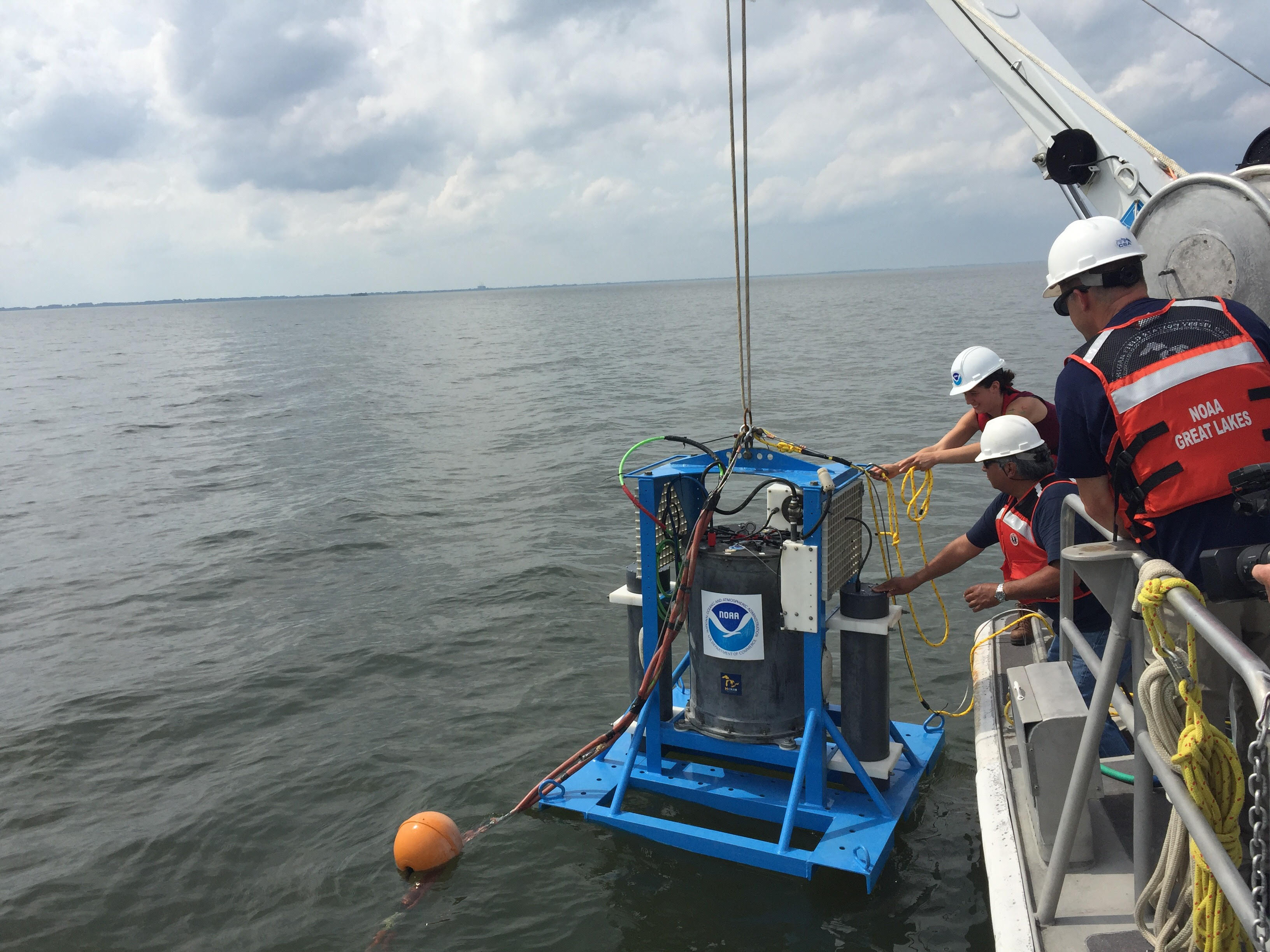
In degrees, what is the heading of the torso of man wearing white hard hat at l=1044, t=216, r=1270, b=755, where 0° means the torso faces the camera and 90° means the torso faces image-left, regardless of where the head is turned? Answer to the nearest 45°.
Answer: approximately 135°

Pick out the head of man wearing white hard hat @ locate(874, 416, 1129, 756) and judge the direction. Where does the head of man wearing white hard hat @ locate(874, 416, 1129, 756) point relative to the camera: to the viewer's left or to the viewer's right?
to the viewer's left

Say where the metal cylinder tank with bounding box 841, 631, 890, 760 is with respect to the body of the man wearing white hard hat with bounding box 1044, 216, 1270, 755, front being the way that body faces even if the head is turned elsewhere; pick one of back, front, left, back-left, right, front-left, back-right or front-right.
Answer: front

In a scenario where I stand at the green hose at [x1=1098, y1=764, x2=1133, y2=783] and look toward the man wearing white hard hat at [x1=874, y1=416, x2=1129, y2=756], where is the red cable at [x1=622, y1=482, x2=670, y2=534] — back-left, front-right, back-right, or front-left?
front-left

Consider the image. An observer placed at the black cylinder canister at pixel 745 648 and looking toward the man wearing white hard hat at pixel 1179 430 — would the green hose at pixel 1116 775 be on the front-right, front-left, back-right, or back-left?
front-left

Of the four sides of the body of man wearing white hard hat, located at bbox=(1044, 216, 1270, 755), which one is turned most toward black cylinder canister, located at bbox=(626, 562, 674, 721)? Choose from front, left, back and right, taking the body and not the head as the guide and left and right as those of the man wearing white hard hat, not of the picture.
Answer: front

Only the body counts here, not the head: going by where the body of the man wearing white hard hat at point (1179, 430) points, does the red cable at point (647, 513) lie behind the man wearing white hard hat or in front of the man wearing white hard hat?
in front

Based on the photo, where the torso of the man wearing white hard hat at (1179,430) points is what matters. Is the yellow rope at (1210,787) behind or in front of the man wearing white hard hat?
behind

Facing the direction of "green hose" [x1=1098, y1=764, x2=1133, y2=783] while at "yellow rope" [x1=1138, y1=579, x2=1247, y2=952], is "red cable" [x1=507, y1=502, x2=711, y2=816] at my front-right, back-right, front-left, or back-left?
front-left

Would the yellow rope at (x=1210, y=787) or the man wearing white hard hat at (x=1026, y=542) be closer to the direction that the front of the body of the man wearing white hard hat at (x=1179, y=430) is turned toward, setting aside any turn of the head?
the man wearing white hard hat

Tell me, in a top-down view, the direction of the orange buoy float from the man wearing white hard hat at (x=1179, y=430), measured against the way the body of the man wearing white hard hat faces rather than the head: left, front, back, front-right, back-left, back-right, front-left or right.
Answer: front-left

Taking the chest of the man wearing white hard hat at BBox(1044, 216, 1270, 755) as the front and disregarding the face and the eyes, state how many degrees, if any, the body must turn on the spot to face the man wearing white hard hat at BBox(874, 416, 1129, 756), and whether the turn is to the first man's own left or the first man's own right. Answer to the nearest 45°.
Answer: approximately 45° to the first man's own right
